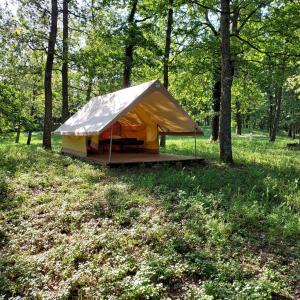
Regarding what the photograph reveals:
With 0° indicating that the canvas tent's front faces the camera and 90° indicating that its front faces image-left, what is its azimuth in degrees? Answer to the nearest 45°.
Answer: approximately 315°
